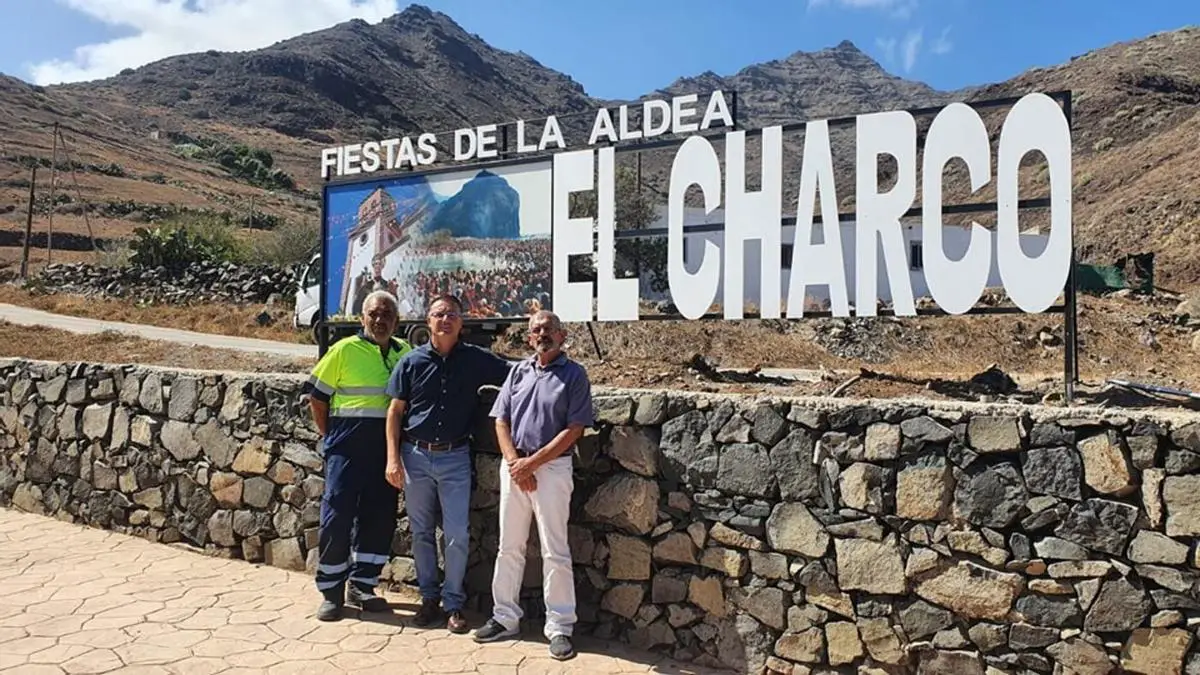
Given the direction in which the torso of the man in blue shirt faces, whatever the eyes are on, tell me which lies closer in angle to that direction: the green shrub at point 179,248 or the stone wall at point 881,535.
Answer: the stone wall

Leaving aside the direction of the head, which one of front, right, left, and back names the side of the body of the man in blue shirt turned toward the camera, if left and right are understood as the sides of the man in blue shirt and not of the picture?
front

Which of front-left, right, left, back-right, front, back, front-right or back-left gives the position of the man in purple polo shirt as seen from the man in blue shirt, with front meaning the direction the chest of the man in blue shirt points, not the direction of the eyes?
front-left

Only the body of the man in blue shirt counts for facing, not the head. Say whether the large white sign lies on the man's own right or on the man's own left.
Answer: on the man's own left

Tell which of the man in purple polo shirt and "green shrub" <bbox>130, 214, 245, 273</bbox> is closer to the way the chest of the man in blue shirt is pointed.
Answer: the man in purple polo shirt

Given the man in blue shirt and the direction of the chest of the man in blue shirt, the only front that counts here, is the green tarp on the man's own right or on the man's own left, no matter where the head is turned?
on the man's own left

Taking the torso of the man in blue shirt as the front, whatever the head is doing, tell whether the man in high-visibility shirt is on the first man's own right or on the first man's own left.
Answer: on the first man's own right

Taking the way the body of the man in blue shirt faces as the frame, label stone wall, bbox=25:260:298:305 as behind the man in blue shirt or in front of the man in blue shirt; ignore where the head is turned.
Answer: behind

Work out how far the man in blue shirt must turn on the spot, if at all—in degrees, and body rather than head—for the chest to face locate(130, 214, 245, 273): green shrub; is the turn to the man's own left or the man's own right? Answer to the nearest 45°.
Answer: approximately 180°
